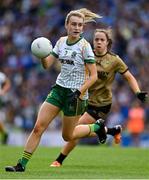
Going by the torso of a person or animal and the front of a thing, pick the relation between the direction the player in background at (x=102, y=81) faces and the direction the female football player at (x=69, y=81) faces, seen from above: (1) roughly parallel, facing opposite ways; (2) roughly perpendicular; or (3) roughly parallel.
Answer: roughly parallel

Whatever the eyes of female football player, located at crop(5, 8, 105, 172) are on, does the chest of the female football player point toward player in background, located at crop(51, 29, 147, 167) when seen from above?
no

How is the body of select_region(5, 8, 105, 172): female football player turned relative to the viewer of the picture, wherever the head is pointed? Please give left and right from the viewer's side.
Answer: facing the viewer and to the left of the viewer

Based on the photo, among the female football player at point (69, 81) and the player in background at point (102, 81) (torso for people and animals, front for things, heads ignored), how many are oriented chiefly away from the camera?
0

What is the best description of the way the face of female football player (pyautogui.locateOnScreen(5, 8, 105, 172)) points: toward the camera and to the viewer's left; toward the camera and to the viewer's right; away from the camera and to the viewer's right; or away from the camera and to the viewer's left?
toward the camera and to the viewer's left
